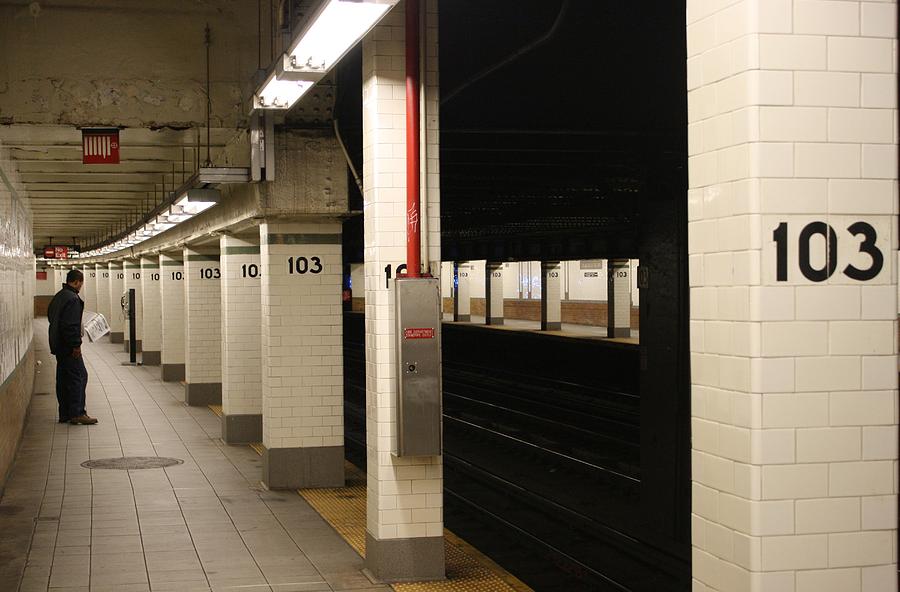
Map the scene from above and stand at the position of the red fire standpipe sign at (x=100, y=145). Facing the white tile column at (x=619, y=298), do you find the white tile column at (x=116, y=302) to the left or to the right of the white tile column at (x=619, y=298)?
left

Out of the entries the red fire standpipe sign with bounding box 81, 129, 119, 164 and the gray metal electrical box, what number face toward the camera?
2

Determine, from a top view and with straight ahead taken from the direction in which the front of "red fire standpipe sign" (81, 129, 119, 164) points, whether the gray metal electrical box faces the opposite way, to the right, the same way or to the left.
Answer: the same way

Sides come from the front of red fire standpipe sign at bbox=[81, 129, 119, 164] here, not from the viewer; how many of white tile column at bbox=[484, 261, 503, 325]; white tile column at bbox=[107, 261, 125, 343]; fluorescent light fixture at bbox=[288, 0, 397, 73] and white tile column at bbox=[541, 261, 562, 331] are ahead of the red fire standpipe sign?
1

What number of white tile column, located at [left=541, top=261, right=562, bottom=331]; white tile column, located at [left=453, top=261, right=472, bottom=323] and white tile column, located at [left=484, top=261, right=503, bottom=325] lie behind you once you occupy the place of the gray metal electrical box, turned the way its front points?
3

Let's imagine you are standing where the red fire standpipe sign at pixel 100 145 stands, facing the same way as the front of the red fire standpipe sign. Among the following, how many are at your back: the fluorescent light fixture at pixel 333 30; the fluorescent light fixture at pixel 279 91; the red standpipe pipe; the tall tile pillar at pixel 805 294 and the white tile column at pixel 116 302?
1

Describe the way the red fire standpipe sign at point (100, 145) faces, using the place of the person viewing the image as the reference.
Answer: facing the viewer

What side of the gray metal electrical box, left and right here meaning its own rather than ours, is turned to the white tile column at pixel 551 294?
back

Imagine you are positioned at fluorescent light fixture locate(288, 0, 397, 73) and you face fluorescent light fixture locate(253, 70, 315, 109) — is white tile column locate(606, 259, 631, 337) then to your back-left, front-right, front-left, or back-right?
front-right

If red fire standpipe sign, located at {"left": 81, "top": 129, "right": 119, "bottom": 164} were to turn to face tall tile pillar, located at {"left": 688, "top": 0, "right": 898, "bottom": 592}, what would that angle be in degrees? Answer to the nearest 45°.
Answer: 0° — it already faces it

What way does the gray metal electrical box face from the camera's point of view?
toward the camera

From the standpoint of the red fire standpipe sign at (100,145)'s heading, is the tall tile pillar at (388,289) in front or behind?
in front

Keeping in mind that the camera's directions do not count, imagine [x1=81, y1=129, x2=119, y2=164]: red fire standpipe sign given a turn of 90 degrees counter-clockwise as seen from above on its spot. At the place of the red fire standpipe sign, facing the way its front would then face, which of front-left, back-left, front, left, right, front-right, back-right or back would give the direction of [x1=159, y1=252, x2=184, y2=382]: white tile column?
left

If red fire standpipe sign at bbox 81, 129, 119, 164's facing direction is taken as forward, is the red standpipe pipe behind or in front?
in front
